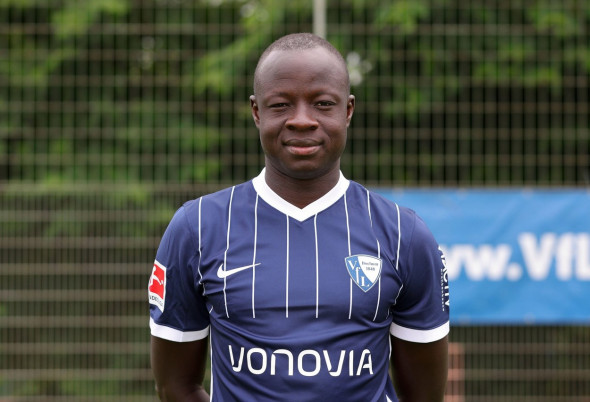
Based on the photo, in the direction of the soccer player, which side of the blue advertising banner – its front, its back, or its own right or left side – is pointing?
front

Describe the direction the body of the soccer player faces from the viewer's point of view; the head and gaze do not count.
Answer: toward the camera

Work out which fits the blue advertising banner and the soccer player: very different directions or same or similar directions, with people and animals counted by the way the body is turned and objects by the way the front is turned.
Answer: same or similar directions

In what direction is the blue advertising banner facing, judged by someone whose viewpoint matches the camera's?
facing the viewer

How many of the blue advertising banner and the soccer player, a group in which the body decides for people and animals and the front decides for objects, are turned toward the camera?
2

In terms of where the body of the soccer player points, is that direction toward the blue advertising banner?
no

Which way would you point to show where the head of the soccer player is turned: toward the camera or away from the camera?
toward the camera
